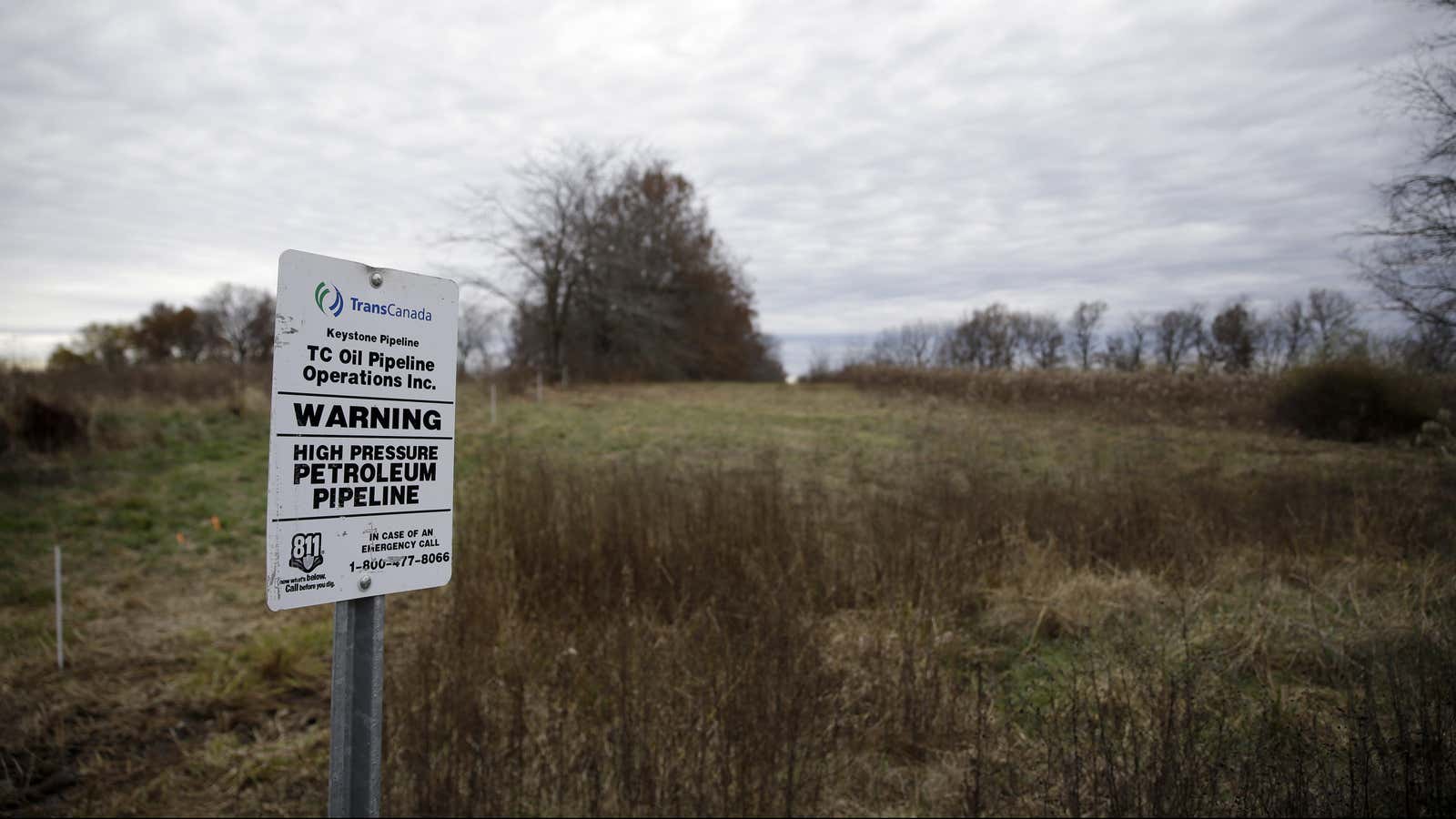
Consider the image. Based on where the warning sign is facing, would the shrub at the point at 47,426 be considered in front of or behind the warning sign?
behind

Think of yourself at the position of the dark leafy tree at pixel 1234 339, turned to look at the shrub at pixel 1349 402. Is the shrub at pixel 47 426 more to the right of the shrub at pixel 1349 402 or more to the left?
right

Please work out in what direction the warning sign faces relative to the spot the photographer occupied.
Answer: facing the viewer and to the right of the viewer

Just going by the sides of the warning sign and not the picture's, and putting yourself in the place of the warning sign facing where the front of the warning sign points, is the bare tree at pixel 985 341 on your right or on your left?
on your left

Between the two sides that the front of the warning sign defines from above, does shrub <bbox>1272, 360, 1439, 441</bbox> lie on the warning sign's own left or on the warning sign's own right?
on the warning sign's own left

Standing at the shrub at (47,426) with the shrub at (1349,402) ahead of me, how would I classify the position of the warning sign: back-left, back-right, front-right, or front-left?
front-right

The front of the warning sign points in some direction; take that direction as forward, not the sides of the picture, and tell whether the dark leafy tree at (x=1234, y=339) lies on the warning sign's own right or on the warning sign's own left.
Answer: on the warning sign's own left
